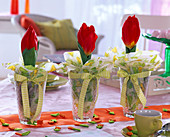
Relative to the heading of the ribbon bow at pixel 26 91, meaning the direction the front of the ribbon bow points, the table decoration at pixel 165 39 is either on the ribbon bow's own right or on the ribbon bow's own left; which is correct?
on the ribbon bow's own left

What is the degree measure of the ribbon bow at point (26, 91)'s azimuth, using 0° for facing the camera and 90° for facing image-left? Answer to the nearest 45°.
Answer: approximately 0°
